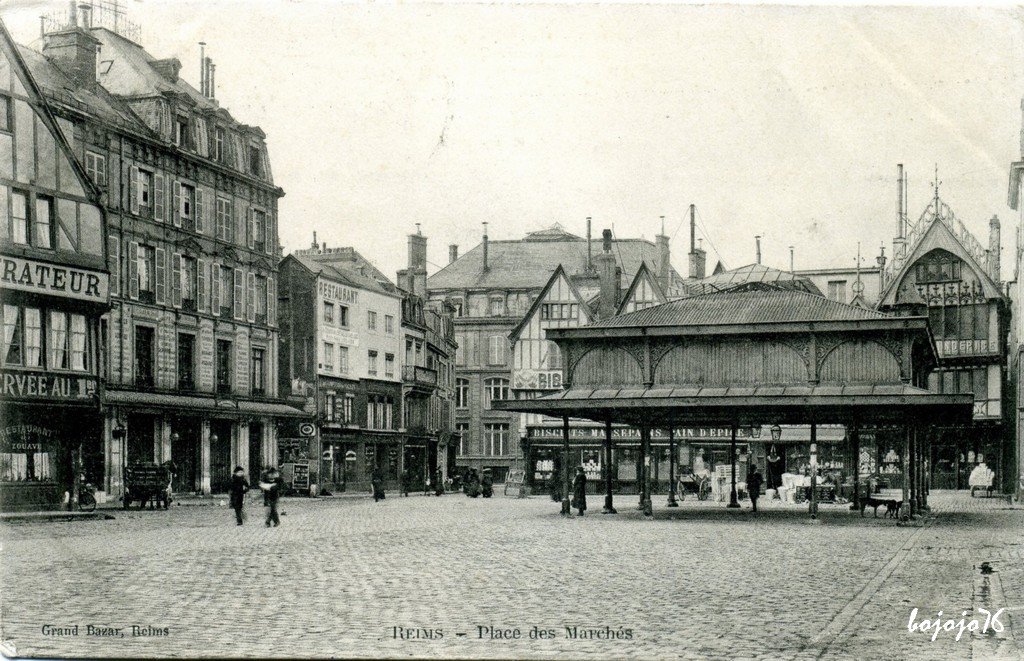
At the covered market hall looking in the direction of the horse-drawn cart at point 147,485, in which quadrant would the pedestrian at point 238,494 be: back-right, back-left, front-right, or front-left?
front-left

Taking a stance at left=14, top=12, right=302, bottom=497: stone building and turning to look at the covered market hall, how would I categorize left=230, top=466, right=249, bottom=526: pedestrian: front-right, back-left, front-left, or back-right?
front-right

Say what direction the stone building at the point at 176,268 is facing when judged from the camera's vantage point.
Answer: facing the viewer and to the right of the viewer

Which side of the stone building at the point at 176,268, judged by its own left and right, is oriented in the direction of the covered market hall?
front

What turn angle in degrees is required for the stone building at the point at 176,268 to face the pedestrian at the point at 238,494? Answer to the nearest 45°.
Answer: approximately 45° to its right
